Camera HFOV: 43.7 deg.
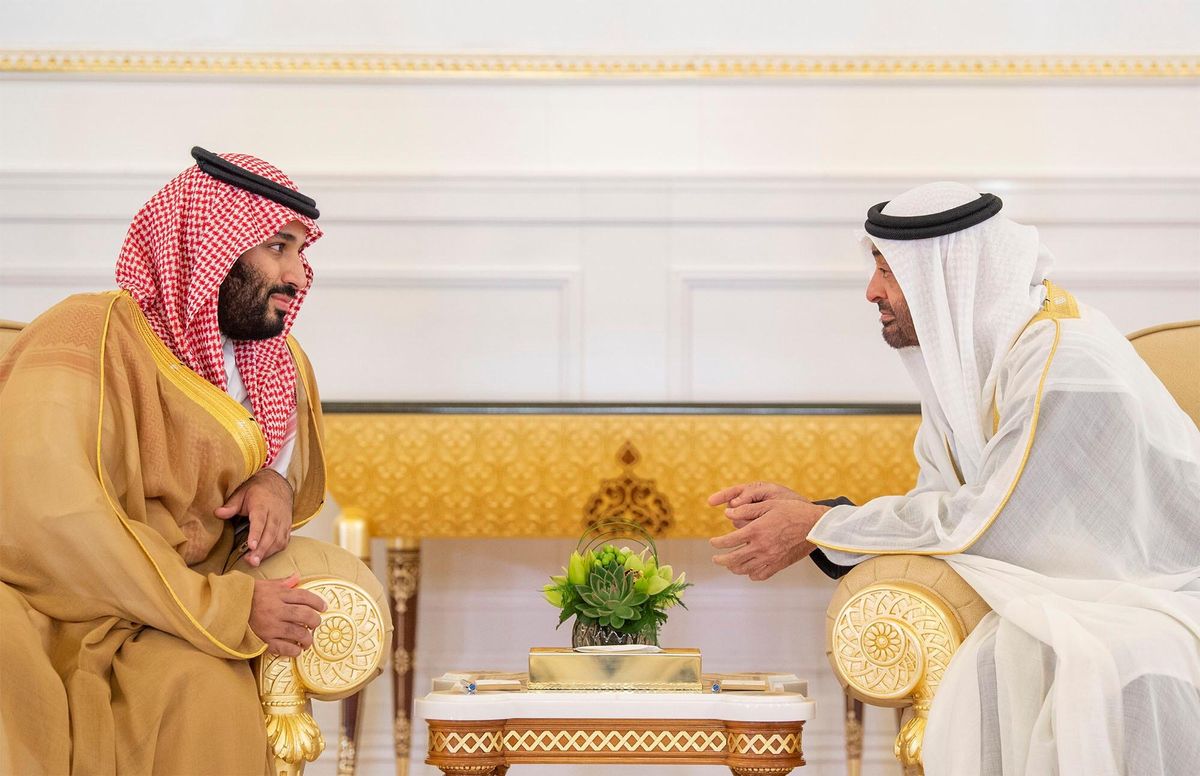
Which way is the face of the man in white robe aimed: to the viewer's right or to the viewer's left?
to the viewer's left

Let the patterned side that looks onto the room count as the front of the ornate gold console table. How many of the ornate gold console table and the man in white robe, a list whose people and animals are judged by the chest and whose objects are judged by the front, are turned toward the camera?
1

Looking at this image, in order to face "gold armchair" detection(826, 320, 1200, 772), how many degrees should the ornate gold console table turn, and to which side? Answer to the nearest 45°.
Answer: approximately 45° to its left

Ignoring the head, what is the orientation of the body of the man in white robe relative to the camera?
to the viewer's left

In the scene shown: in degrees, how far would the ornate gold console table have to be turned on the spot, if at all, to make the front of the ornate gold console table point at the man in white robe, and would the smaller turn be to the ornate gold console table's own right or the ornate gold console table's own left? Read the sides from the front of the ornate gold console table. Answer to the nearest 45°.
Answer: approximately 45° to the ornate gold console table's own left

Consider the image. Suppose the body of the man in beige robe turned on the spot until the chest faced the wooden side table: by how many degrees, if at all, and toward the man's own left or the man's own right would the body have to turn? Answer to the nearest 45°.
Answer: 0° — they already face it

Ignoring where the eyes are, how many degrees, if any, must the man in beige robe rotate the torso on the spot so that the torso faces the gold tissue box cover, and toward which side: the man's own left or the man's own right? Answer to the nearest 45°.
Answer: approximately 45° to the man's own left
